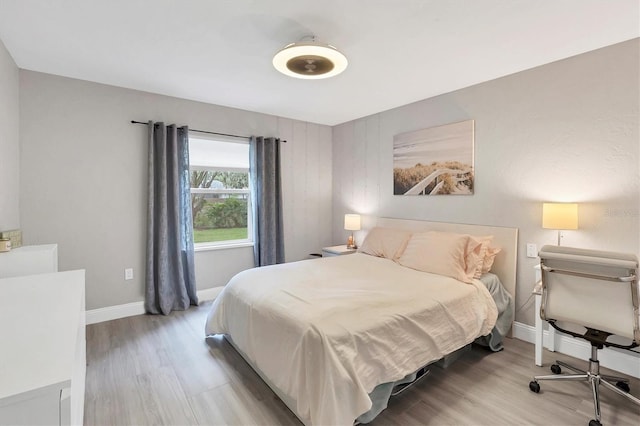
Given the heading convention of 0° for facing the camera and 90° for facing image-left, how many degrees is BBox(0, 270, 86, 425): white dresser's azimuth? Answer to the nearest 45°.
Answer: approximately 270°

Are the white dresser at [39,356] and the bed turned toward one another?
yes

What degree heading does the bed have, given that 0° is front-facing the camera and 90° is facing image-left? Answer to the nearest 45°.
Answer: approximately 45°

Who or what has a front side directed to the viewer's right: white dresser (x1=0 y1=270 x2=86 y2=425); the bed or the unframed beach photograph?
the white dresser

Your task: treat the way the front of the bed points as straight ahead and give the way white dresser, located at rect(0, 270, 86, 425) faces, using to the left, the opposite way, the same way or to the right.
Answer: the opposite way

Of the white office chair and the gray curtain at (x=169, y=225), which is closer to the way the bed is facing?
the gray curtain

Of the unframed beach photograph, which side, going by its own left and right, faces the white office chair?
left

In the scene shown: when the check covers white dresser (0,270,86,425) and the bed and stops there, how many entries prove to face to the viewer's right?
1

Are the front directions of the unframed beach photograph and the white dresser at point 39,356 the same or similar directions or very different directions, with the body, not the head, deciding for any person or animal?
very different directions

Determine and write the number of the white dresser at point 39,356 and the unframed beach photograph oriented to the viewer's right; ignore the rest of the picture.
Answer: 1
